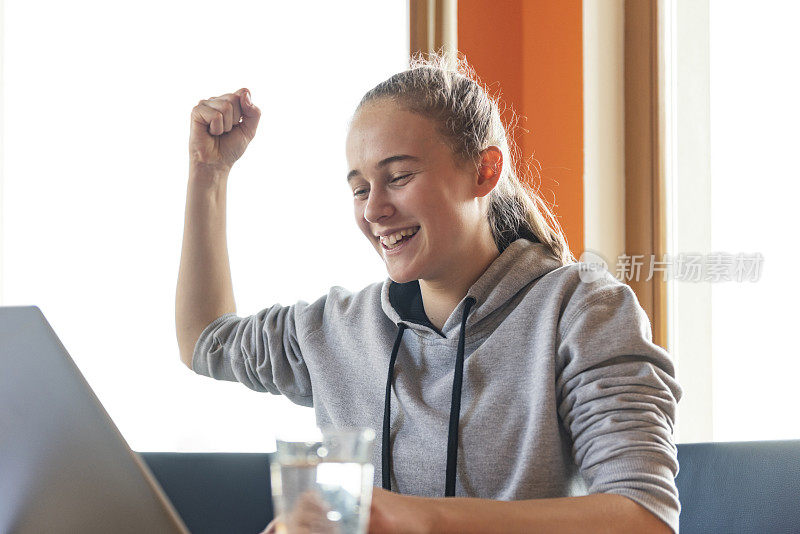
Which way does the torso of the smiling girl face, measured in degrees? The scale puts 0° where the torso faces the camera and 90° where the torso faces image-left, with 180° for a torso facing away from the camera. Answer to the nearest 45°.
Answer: approximately 45°

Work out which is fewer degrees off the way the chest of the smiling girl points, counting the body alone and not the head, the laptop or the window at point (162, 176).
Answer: the laptop

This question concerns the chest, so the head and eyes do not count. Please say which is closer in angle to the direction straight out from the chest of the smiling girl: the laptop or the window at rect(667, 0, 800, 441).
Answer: the laptop

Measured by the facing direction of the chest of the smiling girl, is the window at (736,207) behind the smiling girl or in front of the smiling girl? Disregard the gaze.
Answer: behind

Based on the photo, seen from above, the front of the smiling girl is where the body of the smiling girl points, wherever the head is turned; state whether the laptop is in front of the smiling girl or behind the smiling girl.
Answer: in front

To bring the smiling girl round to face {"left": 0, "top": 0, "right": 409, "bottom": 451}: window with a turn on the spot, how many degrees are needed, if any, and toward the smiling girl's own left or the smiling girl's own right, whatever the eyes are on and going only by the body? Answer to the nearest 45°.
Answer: approximately 90° to the smiling girl's own right
